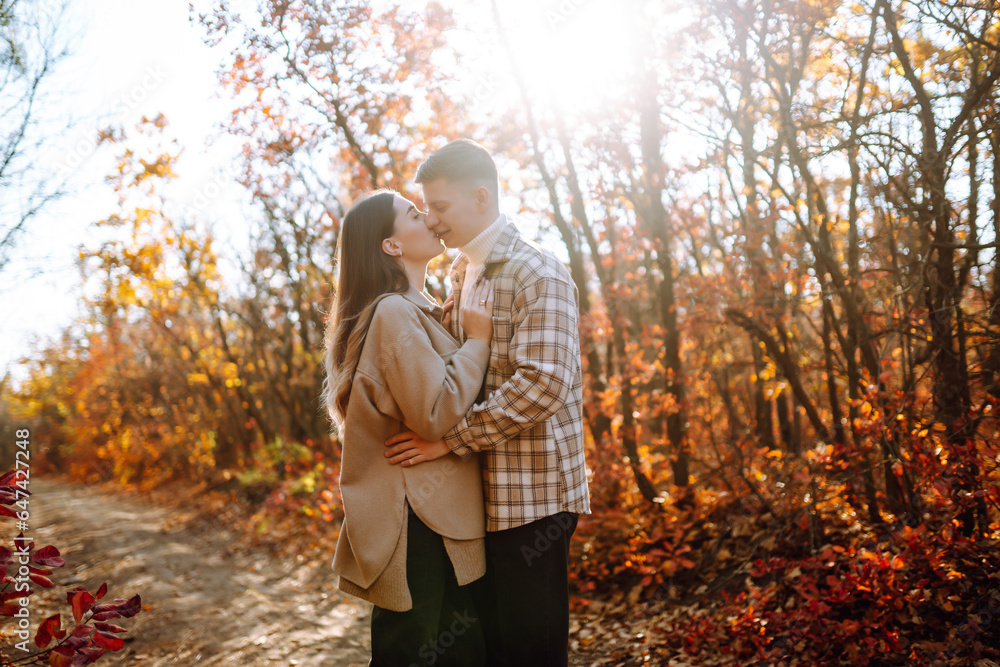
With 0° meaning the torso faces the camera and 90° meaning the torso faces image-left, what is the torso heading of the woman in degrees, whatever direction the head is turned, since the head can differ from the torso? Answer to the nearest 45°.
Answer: approximately 270°

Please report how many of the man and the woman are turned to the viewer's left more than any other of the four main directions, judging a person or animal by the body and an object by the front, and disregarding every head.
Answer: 1

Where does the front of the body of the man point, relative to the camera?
to the viewer's left

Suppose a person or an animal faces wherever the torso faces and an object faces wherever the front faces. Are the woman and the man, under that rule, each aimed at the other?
yes

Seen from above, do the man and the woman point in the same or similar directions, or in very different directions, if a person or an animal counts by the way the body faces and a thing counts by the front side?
very different directions

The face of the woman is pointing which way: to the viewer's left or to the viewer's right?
to the viewer's right
